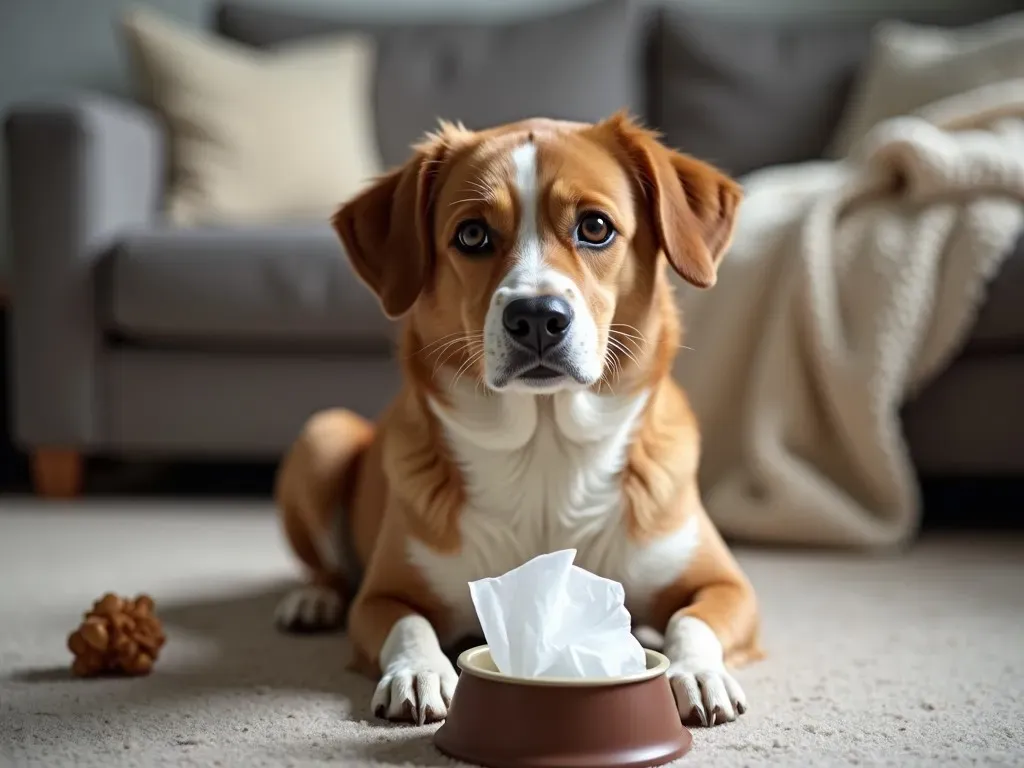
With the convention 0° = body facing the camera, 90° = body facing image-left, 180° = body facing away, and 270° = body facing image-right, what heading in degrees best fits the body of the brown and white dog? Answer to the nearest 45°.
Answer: approximately 0°

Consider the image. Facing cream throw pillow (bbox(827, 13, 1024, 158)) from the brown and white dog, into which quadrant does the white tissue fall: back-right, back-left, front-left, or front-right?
back-right

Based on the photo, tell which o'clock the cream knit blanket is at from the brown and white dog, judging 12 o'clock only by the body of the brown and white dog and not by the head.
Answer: The cream knit blanket is roughly at 7 o'clock from the brown and white dog.

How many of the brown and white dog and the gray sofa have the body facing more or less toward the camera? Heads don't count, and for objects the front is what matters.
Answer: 2

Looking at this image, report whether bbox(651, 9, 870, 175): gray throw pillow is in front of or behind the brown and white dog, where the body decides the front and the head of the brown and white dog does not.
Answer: behind

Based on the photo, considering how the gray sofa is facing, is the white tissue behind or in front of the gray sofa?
in front
